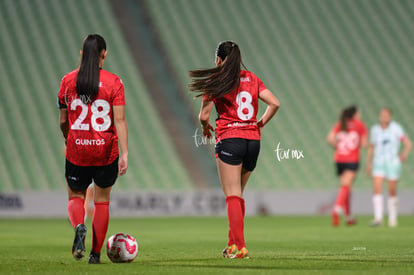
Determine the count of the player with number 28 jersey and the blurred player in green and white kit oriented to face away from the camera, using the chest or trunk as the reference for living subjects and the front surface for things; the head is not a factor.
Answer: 1

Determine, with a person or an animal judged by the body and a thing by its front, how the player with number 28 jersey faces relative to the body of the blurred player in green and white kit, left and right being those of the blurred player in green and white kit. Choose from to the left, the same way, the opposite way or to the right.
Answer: the opposite way

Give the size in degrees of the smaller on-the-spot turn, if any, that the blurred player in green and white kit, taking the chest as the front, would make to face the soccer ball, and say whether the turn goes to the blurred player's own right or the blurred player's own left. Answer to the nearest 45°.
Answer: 0° — they already face it

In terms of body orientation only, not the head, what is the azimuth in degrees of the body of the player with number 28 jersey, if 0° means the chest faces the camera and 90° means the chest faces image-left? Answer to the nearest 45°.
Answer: approximately 180°

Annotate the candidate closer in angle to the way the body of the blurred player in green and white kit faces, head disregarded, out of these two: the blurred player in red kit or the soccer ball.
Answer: the soccer ball

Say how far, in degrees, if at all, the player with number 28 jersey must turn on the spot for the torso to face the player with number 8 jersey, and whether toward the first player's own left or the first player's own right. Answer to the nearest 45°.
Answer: approximately 90° to the first player's own right

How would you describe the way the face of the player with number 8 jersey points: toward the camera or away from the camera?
away from the camera

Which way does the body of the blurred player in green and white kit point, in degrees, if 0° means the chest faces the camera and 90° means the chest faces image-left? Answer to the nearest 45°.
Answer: approximately 0°

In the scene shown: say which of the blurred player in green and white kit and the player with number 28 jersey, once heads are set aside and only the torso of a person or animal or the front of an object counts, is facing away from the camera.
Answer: the player with number 28 jersey

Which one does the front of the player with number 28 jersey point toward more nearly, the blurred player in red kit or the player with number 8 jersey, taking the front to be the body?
the blurred player in red kit

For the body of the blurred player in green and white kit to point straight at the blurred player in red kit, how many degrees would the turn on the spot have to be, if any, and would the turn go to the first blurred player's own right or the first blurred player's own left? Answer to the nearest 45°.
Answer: approximately 90° to the first blurred player's own right
